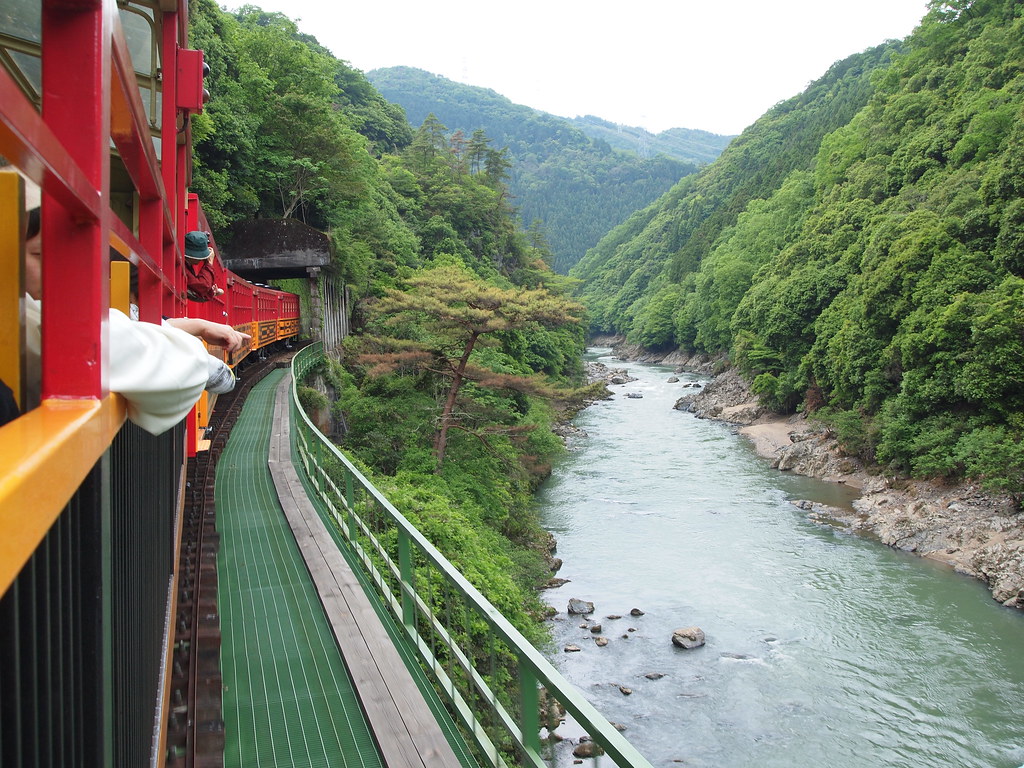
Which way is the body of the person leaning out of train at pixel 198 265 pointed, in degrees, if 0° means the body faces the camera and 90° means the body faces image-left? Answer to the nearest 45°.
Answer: approximately 225°

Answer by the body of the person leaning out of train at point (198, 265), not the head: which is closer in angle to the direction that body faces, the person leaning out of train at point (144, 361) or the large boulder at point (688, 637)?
the large boulder

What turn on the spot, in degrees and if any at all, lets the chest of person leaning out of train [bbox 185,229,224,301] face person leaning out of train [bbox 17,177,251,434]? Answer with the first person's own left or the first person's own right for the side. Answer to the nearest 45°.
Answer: approximately 135° to the first person's own right

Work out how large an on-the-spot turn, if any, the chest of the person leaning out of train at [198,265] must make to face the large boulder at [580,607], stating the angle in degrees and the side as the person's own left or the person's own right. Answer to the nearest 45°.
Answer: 0° — they already face it

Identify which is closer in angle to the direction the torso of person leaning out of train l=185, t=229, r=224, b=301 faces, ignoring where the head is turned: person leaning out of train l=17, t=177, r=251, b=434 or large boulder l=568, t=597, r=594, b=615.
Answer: the large boulder
